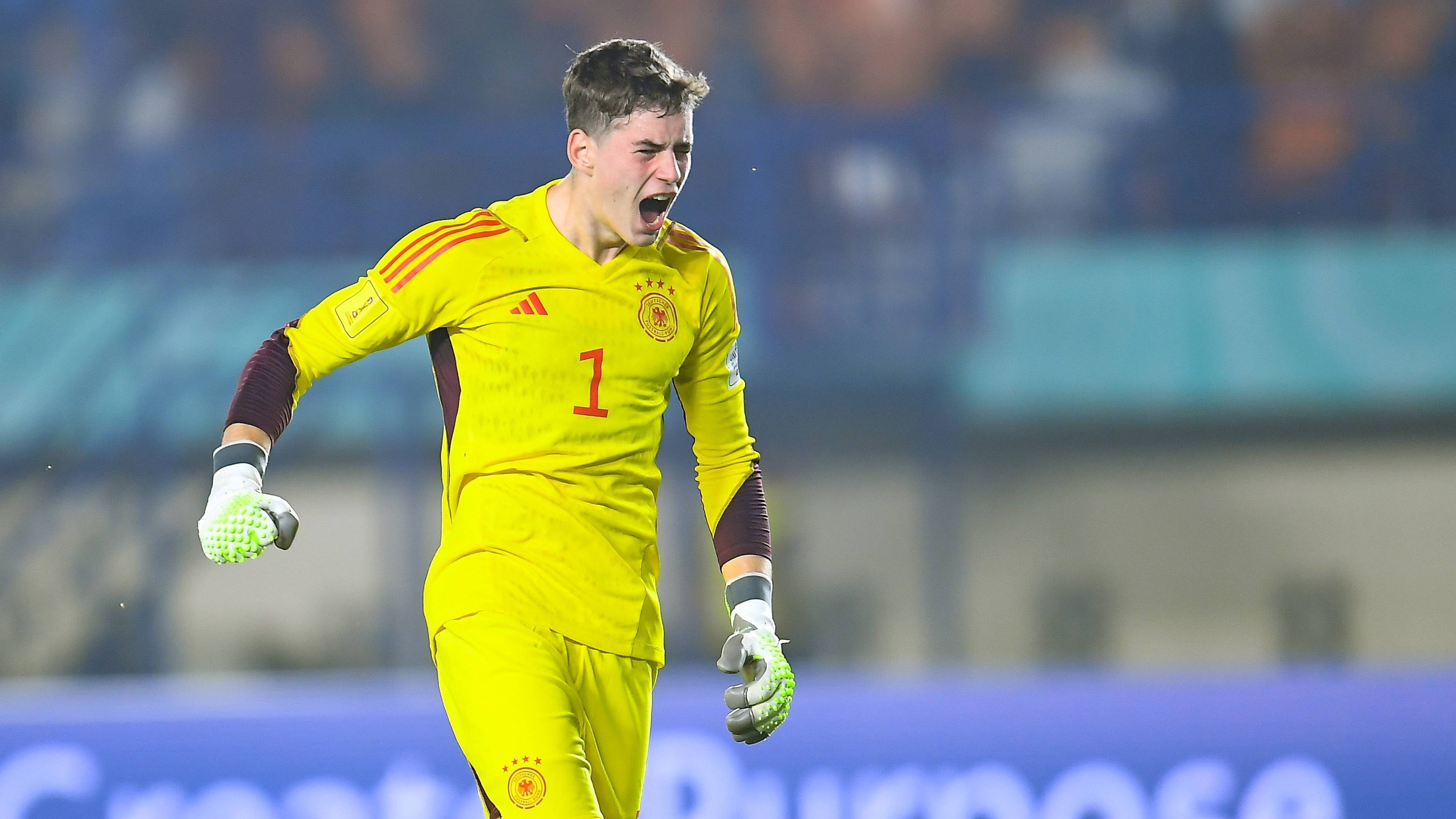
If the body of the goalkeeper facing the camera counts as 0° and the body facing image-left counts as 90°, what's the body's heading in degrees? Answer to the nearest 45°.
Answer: approximately 315°

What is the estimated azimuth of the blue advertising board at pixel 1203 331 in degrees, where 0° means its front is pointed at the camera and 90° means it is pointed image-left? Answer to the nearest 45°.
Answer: approximately 0°

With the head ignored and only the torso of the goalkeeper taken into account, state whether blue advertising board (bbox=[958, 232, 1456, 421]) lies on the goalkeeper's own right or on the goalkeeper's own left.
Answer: on the goalkeeper's own left

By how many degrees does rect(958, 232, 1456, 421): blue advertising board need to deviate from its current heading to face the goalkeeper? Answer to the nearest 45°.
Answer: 0° — it already faces them

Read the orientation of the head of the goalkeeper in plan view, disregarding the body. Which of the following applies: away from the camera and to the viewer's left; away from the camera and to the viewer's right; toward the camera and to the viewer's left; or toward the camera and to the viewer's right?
toward the camera and to the viewer's right
